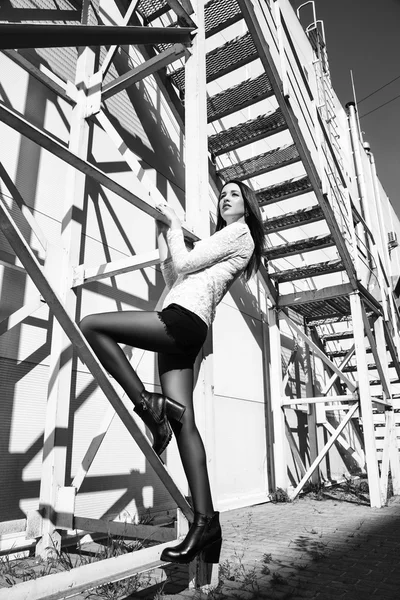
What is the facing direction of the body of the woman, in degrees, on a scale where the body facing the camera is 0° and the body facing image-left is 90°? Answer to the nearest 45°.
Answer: approximately 90°
